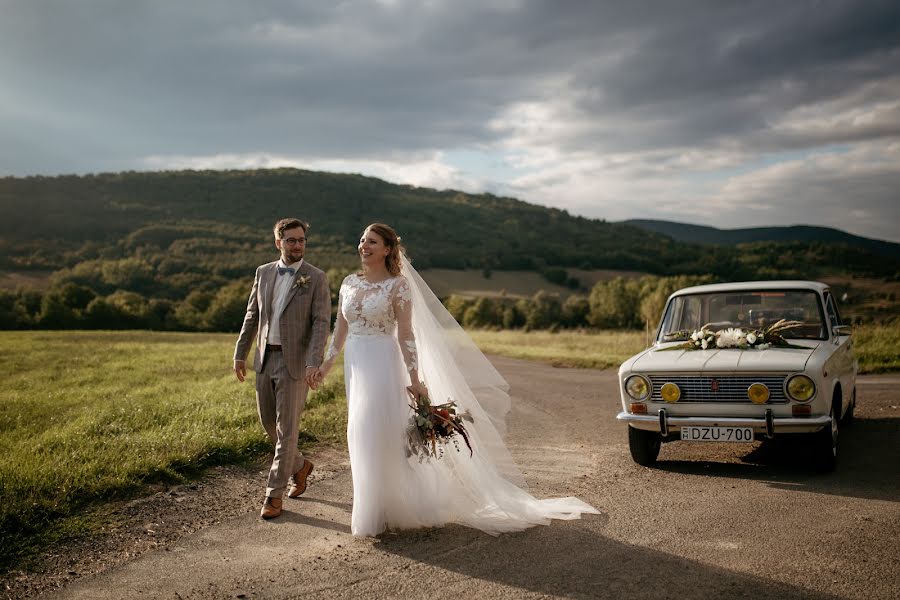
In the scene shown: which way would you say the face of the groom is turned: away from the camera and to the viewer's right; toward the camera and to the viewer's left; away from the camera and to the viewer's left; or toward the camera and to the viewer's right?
toward the camera and to the viewer's right

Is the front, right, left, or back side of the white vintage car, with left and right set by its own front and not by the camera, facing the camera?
front

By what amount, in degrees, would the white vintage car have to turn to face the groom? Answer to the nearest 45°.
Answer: approximately 45° to its right
